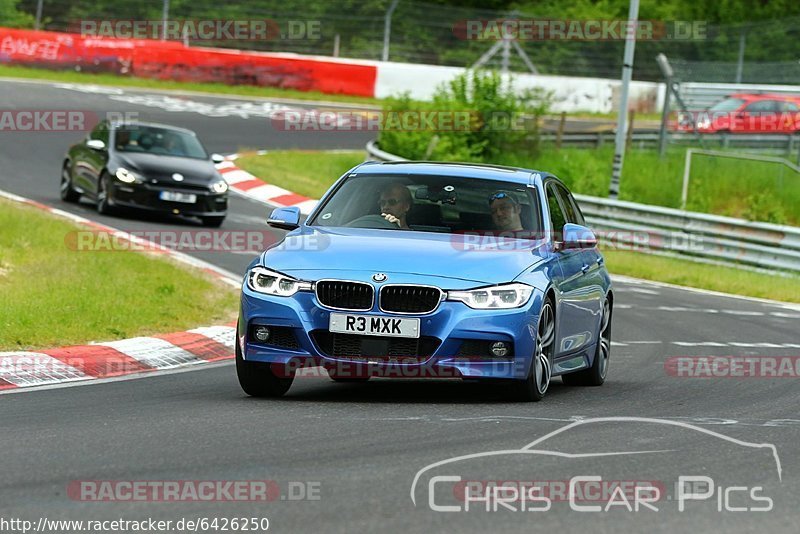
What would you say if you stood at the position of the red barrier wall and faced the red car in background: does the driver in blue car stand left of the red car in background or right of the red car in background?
right

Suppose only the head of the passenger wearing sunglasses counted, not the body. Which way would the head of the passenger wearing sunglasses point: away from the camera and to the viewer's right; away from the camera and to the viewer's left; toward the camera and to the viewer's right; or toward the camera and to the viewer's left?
toward the camera and to the viewer's left

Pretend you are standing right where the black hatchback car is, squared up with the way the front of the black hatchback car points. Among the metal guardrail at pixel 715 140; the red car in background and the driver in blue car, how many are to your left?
2

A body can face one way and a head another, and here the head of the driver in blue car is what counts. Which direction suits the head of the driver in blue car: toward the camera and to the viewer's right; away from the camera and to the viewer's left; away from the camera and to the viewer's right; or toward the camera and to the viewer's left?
toward the camera and to the viewer's left

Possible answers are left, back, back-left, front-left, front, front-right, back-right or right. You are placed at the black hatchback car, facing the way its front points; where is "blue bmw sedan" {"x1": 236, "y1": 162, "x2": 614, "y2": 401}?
front-right

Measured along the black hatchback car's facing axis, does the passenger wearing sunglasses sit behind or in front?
in front

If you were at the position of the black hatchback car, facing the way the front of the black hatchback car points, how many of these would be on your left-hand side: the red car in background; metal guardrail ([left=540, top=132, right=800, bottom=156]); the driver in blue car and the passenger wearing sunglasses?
2

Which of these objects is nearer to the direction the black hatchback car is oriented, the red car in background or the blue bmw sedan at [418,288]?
the blue bmw sedan

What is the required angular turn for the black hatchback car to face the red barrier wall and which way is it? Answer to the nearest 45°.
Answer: approximately 135° to its left

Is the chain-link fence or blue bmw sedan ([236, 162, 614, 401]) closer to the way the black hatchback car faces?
the blue bmw sedan

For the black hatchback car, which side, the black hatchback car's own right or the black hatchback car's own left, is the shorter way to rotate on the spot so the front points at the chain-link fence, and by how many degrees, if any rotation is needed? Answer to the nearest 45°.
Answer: approximately 135° to the black hatchback car's own left

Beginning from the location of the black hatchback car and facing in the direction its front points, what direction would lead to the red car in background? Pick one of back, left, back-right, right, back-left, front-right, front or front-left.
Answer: left

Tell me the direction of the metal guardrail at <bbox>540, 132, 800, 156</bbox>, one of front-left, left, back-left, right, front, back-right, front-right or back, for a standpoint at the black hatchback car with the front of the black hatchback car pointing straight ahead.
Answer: left
